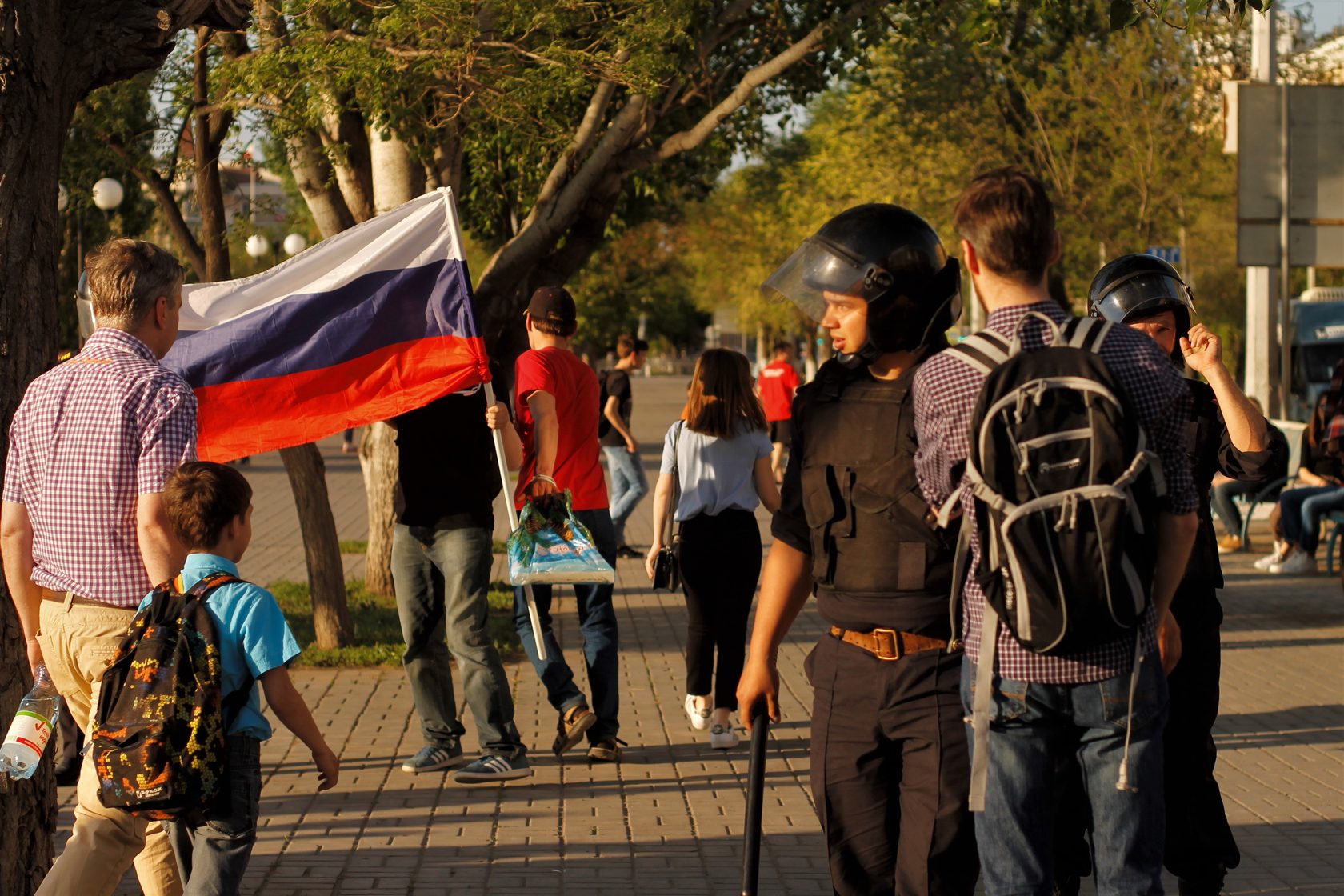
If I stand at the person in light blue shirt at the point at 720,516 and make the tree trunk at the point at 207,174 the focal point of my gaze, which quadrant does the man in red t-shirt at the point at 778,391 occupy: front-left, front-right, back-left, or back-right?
front-right

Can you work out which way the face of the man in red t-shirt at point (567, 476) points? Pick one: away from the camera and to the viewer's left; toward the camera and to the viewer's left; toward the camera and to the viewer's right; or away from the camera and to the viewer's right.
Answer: away from the camera and to the viewer's left

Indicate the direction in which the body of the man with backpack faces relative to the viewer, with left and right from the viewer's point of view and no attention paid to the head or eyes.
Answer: facing away from the viewer

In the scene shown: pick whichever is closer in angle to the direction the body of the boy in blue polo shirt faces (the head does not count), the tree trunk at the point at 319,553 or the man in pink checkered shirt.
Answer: the tree trunk

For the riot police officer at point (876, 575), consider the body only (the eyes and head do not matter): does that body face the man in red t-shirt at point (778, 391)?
no

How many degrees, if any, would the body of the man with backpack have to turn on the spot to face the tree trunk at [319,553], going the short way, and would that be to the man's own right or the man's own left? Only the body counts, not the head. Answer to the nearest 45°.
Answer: approximately 45° to the man's own left

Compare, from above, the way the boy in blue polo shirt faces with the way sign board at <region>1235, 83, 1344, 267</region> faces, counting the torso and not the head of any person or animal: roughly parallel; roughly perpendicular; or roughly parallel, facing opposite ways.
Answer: roughly parallel

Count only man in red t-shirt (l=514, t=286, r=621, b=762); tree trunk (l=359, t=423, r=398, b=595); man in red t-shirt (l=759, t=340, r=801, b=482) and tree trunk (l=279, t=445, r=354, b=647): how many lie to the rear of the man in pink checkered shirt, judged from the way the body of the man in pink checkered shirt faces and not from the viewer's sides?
0

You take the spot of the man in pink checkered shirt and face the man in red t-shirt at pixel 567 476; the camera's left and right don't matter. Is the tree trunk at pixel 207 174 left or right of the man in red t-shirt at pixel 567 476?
left

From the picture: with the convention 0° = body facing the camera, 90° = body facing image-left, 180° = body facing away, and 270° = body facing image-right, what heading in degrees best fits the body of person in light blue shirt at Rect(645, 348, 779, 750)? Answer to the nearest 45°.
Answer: approximately 180°

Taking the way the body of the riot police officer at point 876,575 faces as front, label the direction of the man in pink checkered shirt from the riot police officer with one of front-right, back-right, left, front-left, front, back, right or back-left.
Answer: front-right

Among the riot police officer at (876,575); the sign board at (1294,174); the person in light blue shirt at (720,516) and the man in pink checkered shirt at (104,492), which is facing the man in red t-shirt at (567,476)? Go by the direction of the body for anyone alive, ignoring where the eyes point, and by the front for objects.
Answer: the man in pink checkered shirt

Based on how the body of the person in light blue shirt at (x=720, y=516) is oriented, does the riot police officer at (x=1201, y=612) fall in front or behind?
behind

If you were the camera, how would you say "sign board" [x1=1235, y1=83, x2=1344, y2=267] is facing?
facing away from the viewer

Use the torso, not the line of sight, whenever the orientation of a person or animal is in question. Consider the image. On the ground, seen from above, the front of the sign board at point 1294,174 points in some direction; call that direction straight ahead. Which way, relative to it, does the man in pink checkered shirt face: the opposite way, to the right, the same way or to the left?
the same way
